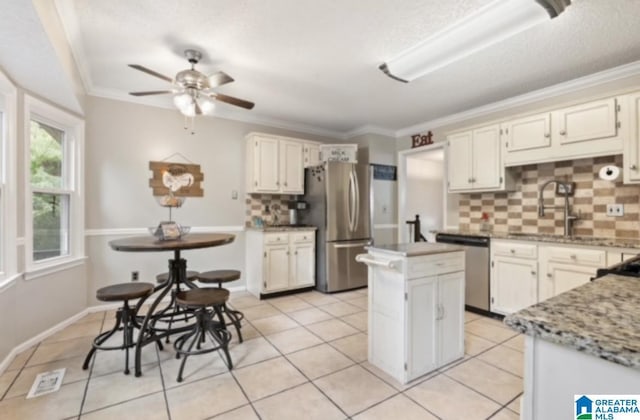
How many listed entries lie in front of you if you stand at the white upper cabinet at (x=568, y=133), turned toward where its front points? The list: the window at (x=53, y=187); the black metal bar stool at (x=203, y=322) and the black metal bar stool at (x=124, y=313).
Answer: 3

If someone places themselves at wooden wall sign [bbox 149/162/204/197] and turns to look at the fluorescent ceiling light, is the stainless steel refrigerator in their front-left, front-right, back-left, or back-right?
front-left

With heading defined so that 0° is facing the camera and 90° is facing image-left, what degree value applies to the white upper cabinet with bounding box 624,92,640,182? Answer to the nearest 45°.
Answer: approximately 45°

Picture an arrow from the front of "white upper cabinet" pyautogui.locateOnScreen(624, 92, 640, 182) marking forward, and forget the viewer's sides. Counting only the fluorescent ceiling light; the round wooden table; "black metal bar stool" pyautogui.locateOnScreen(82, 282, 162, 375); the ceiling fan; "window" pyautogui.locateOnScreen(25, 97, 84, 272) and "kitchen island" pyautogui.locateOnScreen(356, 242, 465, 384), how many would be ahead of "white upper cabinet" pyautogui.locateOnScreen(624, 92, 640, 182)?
6

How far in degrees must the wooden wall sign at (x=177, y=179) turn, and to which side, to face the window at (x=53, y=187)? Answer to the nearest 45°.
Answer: approximately 90° to its right

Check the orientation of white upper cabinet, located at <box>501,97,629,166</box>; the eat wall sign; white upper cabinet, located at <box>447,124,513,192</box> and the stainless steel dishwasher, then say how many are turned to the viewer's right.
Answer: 0

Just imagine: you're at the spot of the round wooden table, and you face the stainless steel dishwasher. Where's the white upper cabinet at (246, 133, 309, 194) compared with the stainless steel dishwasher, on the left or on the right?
left

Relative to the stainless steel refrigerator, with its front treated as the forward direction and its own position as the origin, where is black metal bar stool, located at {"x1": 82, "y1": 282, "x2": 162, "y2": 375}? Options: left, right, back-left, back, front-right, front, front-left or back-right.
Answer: right

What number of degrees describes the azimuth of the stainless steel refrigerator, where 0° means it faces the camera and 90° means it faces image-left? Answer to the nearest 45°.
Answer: approximately 315°

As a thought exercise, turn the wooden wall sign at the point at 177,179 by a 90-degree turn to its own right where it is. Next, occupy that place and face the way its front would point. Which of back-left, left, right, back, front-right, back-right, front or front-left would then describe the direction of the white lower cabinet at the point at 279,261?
back

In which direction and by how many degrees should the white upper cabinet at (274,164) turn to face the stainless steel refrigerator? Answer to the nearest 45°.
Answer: approximately 45° to its left

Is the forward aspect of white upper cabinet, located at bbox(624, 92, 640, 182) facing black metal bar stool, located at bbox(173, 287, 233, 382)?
yes

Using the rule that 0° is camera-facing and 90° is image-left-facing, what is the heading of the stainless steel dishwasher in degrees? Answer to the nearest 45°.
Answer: approximately 45°

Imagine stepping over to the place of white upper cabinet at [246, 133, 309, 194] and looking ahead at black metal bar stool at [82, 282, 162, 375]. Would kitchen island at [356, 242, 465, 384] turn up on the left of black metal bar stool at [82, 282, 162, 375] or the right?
left

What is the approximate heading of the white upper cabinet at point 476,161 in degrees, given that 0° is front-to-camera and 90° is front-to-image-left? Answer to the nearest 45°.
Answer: approximately 45°
